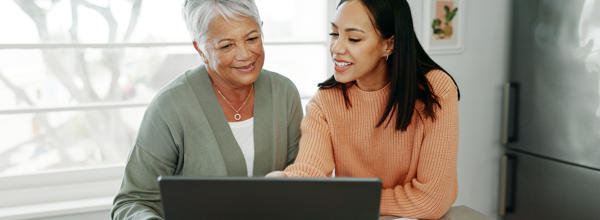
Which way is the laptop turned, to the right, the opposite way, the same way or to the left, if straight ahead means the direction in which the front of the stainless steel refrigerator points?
to the right

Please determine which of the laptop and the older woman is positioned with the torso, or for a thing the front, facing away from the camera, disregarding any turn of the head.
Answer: the laptop

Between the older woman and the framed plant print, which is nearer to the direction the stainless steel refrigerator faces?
the older woman

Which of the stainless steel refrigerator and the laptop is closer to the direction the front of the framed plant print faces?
the laptop

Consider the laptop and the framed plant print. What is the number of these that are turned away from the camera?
1

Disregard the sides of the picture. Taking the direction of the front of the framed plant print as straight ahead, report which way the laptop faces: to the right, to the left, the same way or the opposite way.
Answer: the opposite way

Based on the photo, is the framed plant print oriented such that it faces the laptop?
yes

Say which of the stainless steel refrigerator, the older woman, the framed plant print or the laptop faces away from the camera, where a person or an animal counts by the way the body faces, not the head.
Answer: the laptop

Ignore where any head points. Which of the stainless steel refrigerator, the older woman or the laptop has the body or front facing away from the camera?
the laptop

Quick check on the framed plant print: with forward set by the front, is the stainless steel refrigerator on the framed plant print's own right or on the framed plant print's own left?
on the framed plant print's own left

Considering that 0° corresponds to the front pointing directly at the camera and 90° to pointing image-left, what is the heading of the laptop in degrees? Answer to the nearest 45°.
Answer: approximately 180°
